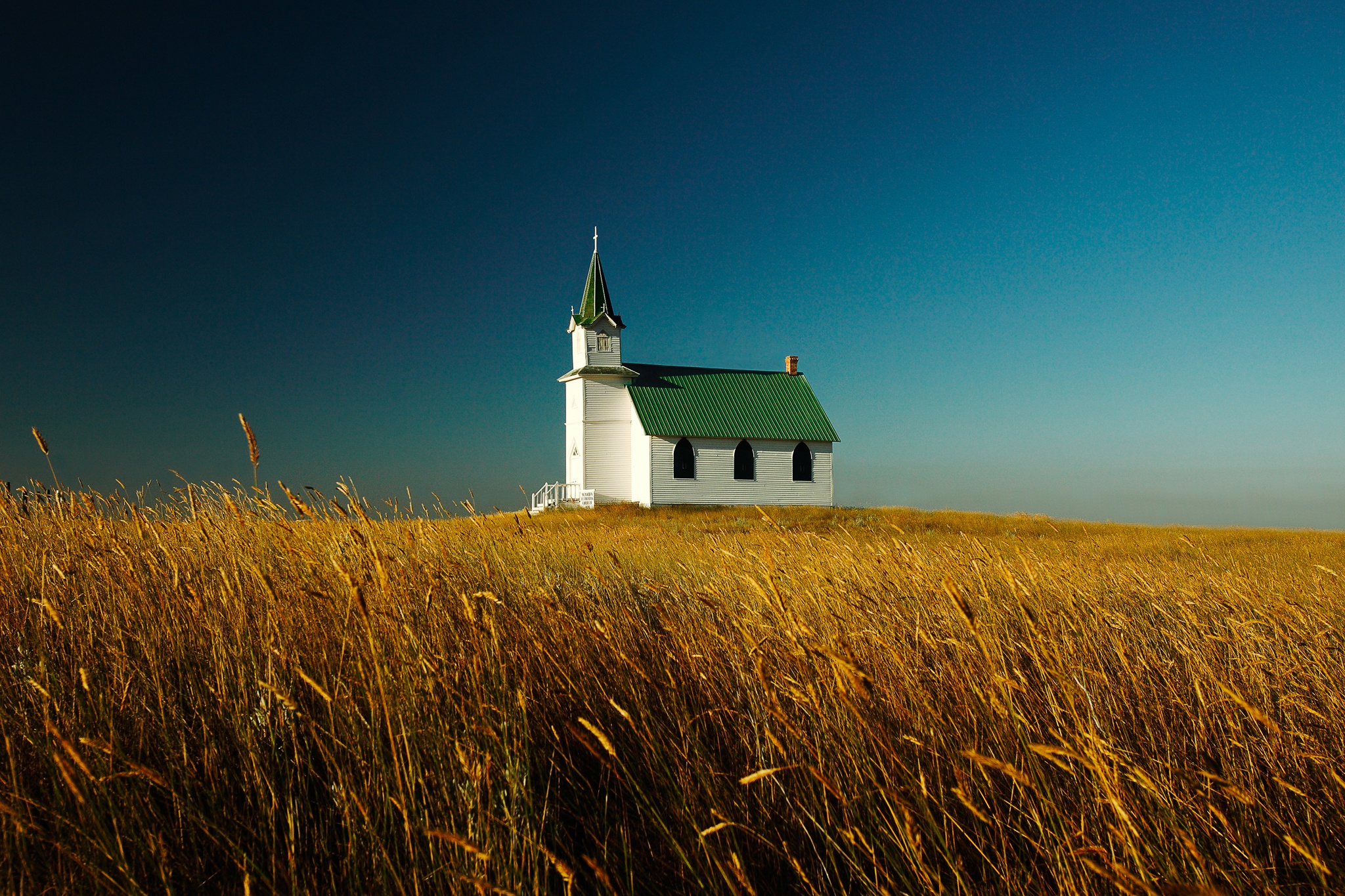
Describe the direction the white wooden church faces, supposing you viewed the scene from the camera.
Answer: facing the viewer and to the left of the viewer
